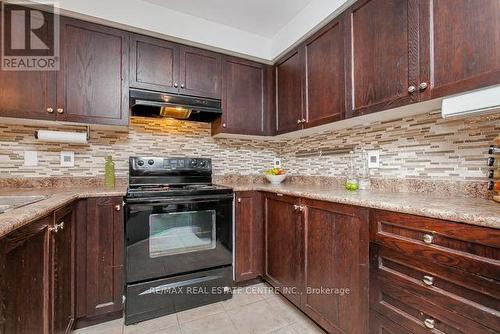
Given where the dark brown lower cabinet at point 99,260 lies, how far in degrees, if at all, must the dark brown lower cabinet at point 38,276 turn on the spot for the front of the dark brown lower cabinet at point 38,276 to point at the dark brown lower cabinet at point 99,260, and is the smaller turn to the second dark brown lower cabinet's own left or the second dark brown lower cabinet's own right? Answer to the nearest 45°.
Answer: approximately 90° to the second dark brown lower cabinet's own left

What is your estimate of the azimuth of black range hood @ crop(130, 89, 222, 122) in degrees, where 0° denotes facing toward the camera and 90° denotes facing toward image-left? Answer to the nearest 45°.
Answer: approximately 0°

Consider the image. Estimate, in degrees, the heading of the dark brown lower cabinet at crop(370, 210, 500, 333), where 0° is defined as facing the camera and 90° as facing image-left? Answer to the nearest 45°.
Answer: approximately 45°

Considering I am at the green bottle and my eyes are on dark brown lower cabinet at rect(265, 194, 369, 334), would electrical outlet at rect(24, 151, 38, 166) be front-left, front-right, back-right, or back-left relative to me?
back-right

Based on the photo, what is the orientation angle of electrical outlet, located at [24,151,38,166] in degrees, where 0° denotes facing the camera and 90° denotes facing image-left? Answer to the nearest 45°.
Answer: approximately 0°

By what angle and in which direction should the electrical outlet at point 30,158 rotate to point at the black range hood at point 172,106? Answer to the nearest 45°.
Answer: approximately 45° to its left

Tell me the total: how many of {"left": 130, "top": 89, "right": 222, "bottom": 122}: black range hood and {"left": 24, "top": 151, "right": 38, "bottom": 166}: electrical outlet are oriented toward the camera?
2

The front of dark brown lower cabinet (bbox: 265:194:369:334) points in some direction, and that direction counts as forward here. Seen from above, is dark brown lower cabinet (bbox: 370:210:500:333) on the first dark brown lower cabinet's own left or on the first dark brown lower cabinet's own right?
on the first dark brown lower cabinet's own left
